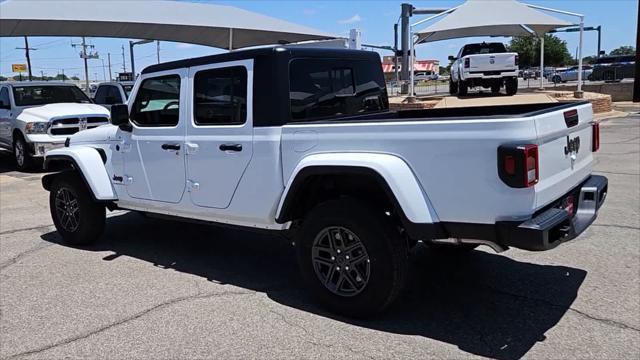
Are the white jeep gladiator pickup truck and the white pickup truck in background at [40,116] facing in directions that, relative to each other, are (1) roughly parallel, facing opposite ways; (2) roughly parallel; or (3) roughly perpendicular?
roughly parallel, facing opposite ways

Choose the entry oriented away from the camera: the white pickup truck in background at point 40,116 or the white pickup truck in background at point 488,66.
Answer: the white pickup truck in background at point 488,66

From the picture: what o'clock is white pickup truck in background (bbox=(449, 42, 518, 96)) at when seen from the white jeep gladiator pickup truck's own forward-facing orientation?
The white pickup truck in background is roughly at 2 o'clock from the white jeep gladiator pickup truck.

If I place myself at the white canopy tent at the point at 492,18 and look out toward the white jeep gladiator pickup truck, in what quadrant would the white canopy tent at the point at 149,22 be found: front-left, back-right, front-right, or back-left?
front-right

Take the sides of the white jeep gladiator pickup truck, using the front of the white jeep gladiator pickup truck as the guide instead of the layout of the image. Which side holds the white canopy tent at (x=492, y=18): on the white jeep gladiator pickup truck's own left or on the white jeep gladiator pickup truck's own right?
on the white jeep gladiator pickup truck's own right

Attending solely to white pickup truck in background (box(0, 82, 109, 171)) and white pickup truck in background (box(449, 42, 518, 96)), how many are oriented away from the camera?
1

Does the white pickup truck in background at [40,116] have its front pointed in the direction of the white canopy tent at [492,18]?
no

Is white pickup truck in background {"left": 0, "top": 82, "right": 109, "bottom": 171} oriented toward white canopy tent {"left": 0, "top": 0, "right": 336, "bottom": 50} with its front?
no

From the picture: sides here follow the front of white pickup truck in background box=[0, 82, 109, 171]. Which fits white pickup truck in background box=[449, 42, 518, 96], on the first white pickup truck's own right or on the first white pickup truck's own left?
on the first white pickup truck's own left

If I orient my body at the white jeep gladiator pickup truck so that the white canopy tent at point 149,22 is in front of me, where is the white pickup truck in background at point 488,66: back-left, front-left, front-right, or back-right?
front-right

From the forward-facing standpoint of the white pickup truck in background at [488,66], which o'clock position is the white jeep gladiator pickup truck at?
The white jeep gladiator pickup truck is roughly at 6 o'clock from the white pickup truck in background.

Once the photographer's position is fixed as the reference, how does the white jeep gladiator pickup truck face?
facing away from the viewer and to the left of the viewer

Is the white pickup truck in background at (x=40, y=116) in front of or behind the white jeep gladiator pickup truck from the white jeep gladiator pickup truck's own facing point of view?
in front

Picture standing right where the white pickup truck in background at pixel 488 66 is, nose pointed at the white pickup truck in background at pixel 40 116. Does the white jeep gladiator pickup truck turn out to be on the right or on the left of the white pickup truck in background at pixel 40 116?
left

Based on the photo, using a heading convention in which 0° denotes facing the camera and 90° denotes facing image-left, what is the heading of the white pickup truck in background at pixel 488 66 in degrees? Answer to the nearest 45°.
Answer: approximately 180°
